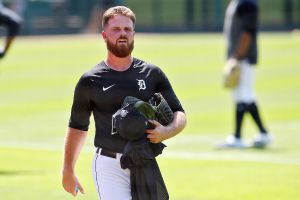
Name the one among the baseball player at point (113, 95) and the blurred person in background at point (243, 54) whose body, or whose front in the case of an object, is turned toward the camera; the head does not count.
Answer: the baseball player

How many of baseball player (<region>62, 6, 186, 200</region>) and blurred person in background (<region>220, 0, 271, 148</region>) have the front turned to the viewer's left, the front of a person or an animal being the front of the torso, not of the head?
1

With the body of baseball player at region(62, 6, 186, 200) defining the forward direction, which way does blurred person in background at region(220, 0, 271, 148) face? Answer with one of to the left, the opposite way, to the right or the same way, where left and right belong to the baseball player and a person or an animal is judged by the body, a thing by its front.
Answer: to the right

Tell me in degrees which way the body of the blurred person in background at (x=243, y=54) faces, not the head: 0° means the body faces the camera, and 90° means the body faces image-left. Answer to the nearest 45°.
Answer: approximately 90°

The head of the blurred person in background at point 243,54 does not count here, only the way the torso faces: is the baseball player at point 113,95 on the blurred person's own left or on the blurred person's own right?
on the blurred person's own left

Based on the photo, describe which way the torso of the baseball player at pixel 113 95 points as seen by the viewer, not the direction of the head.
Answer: toward the camera

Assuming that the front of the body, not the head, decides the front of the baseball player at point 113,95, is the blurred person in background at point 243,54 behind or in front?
behind
